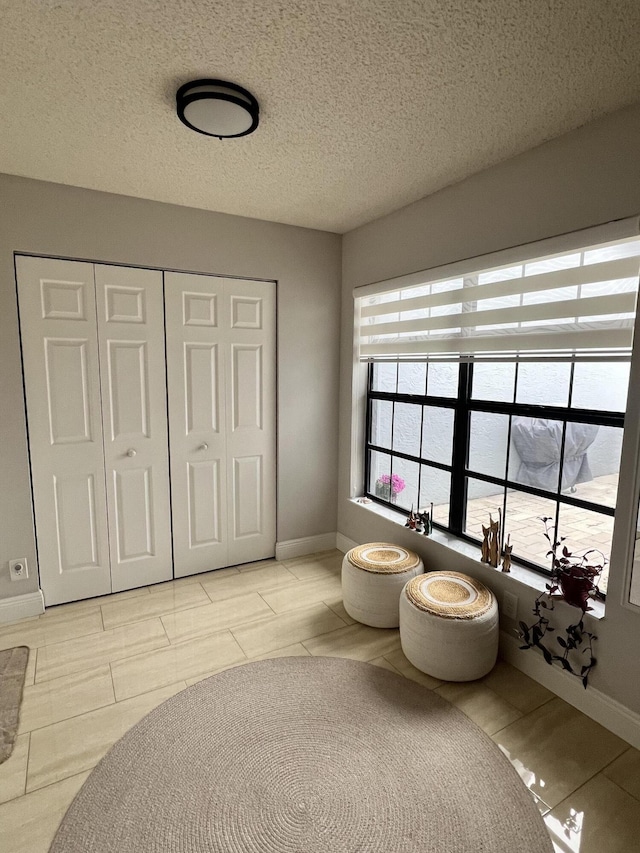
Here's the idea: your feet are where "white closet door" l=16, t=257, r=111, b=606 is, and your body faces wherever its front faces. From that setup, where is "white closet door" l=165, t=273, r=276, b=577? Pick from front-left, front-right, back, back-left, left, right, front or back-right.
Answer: left

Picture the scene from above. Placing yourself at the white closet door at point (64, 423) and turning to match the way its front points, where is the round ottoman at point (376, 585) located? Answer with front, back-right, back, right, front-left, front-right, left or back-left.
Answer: front-left

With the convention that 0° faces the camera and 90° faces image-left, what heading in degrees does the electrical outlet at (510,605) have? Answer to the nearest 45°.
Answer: approximately 45°

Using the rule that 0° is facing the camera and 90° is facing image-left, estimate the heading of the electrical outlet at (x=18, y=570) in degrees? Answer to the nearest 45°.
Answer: approximately 0°

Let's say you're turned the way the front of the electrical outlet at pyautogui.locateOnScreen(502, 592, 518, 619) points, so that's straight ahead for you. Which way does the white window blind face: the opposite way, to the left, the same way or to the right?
the same way

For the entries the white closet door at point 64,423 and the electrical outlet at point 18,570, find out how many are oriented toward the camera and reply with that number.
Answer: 2

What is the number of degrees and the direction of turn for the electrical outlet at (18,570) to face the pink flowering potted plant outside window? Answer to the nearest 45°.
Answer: approximately 90° to its left

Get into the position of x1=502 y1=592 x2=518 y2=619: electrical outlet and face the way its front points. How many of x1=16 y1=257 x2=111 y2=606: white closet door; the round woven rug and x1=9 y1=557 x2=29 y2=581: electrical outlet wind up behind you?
0

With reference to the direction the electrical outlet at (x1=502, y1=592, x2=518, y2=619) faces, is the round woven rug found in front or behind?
in front

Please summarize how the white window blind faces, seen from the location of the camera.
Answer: facing the viewer and to the left of the viewer

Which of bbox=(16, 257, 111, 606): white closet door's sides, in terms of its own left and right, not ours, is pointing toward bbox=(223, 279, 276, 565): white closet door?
left

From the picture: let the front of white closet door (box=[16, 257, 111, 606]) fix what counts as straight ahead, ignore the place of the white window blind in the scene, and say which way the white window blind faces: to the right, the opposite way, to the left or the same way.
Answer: to the right

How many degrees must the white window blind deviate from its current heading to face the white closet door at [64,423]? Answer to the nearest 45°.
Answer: approximately 45° to its right
